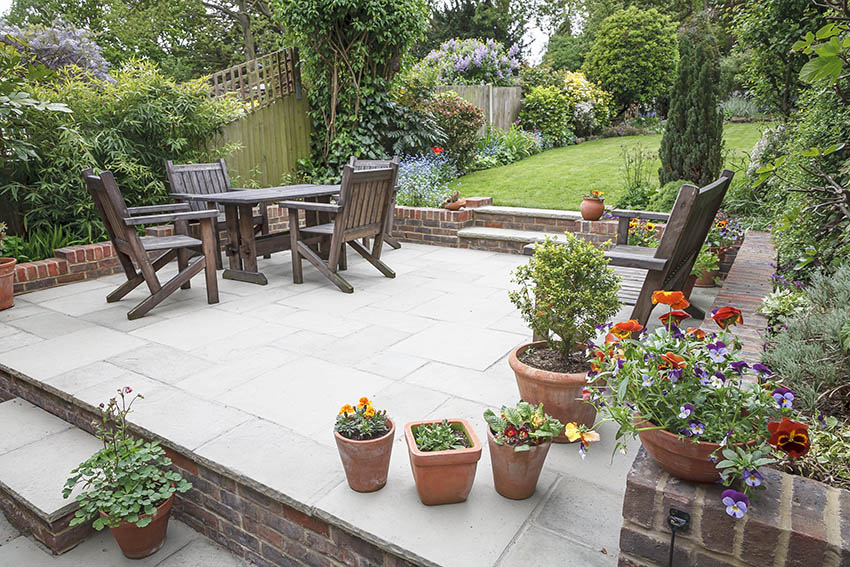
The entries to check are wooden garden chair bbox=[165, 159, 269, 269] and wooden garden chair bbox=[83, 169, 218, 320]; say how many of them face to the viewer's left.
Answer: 0

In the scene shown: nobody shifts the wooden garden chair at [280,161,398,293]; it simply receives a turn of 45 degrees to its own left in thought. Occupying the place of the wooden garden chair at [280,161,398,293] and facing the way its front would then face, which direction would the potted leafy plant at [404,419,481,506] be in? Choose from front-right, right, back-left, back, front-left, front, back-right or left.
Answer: left

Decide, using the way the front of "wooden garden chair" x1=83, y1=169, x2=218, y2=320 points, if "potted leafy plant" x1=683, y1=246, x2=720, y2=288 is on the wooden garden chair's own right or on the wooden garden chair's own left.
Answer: on the wooden garden chair's own right

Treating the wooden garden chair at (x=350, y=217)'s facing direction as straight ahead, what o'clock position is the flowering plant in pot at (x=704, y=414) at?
The flowering plant in pot is roughly at 7 o'clock from the wooden garden chair.

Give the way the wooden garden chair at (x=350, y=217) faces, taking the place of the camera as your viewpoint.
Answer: facing away from the viewer and to the left of the viewer

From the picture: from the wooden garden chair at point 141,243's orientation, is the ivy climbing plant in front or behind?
in front

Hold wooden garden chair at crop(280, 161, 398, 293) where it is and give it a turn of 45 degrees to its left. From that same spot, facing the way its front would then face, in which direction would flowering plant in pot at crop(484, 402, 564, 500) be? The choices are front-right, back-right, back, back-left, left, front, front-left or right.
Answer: left

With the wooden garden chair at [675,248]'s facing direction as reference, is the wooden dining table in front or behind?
in front

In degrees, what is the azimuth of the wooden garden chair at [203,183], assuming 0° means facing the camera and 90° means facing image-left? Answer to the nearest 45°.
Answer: approximately 315°

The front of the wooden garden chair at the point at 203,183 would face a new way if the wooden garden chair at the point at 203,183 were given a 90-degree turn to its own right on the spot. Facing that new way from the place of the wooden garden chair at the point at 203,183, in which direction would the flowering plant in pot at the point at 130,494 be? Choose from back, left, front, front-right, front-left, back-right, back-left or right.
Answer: front-left

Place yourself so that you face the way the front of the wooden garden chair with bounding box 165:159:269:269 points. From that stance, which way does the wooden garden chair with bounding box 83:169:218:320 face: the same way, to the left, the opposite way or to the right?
to the left

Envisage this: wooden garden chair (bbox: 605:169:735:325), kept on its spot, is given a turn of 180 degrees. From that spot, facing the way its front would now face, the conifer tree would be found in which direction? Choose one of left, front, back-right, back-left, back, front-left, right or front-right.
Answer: back-left

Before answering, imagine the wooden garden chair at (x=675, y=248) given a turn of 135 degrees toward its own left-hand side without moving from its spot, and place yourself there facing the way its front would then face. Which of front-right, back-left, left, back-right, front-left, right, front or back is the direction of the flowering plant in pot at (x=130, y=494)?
front-right
